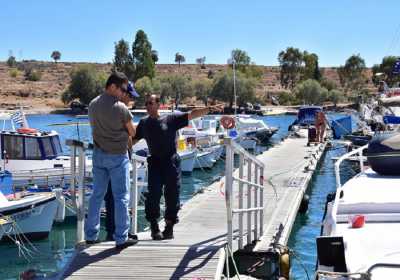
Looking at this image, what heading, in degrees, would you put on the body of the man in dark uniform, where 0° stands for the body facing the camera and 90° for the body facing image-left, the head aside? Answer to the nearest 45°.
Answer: approximately 0°

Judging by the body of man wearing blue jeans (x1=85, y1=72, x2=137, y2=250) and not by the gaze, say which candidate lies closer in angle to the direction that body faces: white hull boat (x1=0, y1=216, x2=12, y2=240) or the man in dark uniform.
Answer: the man in dark uniform

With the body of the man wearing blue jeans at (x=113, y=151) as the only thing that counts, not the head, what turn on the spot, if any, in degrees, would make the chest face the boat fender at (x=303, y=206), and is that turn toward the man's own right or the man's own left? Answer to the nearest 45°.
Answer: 0° — they already face it

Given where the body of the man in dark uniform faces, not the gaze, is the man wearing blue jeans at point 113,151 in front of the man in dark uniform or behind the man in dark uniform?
in front

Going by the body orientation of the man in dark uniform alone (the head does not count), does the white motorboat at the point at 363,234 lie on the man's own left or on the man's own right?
on the man's own left

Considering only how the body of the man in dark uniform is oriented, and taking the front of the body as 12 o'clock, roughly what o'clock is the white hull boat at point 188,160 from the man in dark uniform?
The white hull boat is roughly at 6 o'clock from the man in dark uniform.

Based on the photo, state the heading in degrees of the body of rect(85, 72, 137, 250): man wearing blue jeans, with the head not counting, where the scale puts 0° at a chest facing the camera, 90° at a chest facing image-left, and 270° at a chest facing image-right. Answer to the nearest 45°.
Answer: approximately 225°

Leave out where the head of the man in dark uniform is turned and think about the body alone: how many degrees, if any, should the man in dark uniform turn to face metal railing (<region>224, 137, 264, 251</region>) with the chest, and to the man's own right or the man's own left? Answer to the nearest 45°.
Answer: approximately 90° to the man's own left

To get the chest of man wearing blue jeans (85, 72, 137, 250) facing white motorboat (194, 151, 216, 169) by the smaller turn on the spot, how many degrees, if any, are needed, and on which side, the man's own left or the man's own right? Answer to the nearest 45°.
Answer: approximately 45° to the man's own left

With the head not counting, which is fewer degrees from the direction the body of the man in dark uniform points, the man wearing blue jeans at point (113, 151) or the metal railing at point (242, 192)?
the man wearing blue jeans

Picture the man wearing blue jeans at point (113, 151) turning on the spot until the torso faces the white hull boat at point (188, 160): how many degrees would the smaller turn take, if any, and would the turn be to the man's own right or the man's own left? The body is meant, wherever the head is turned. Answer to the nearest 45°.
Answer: approximately 45° to the man's own left

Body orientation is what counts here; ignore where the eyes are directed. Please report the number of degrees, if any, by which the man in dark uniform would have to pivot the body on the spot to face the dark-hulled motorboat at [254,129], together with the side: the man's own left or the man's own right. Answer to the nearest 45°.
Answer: approximately 180°

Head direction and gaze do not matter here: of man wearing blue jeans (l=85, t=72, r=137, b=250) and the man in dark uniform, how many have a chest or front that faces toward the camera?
1

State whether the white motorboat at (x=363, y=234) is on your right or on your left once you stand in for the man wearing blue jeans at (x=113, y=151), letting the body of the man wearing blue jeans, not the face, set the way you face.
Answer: on your right

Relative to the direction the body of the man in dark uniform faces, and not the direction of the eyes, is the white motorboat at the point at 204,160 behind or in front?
behind
